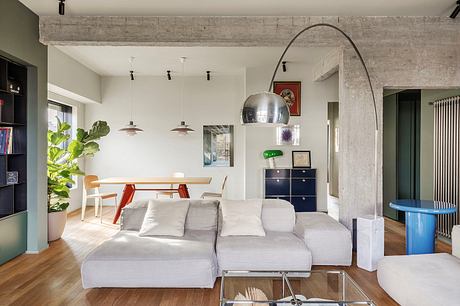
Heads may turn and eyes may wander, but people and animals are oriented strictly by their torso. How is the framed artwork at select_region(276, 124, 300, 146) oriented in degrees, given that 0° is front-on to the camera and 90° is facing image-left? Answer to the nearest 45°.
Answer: approximately 0°

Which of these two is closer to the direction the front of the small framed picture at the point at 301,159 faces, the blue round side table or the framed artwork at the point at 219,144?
the blue round side table

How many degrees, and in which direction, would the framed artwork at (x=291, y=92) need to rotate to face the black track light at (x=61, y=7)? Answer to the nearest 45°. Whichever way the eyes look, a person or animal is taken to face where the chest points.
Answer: approximately 45° to its right

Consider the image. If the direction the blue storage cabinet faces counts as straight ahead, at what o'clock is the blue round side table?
The blue round side table is roughly at 11 o'clock from the blue storage cabinet.

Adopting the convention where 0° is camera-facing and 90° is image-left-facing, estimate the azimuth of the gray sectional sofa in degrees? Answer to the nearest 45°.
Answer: approximately 0°
